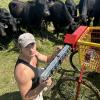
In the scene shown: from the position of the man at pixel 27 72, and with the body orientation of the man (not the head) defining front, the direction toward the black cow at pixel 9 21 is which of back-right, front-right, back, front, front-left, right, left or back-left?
back-left

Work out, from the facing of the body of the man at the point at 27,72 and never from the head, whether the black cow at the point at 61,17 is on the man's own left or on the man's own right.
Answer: on the man's own left

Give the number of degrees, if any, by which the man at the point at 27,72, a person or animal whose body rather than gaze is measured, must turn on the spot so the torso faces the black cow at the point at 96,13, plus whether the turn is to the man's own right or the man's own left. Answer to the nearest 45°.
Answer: approximately 90° to the man's own left

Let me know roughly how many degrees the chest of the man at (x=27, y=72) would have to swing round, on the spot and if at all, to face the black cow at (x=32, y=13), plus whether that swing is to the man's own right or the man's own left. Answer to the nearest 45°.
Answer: approximately 135° to the man's own left

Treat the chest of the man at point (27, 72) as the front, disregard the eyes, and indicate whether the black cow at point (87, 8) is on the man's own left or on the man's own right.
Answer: on the man's own left

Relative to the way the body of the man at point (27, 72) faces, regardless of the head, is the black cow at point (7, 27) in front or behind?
behind

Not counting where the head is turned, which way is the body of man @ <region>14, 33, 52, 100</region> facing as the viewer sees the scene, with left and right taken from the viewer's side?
facing the viewer and to the right of the viewer
